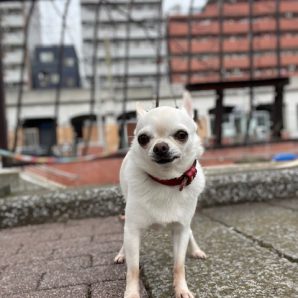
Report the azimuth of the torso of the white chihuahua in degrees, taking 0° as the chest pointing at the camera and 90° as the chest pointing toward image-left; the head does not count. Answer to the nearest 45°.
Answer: approximately 0°

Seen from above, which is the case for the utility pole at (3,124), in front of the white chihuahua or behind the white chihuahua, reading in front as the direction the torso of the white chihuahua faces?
behind

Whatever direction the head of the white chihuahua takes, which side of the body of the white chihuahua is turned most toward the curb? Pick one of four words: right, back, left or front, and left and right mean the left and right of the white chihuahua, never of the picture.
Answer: back
